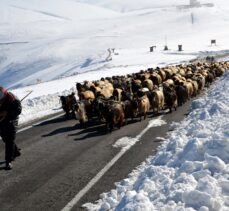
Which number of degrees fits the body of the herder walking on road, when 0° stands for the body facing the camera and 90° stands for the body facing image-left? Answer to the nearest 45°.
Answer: approximately 45°
